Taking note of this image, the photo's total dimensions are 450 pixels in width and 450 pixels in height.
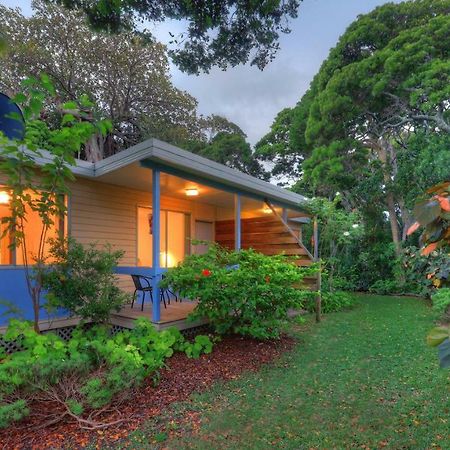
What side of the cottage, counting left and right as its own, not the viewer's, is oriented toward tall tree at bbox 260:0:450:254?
left

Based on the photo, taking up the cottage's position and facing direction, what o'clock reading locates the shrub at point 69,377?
The shrub is roughly at 2 o'clock from the cottage.

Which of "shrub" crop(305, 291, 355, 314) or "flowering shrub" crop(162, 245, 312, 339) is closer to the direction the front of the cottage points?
the flowering shrub

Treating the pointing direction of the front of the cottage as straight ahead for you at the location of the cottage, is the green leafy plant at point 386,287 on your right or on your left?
on your left

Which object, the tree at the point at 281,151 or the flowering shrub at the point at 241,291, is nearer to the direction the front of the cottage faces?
the flowering shrub

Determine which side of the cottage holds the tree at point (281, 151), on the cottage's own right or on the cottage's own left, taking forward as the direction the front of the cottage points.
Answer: on the cottage's own left

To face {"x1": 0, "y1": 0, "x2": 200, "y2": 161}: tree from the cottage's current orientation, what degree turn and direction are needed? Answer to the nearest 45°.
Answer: approximately 135° to its left

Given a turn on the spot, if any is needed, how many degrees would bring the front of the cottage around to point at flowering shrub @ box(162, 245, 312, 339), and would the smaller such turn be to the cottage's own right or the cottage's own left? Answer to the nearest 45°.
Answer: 0° — it already faces it

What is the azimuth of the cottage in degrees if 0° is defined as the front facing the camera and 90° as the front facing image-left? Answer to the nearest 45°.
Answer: approximately 315°

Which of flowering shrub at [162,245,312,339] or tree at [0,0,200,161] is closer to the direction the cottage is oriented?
the flowering shrub

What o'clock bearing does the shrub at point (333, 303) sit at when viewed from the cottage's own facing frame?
The shrub is roughly at 10 o'clock from the cottage.

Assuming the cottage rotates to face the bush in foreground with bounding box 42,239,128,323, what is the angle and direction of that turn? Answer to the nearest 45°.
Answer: approximately 90° to its right
